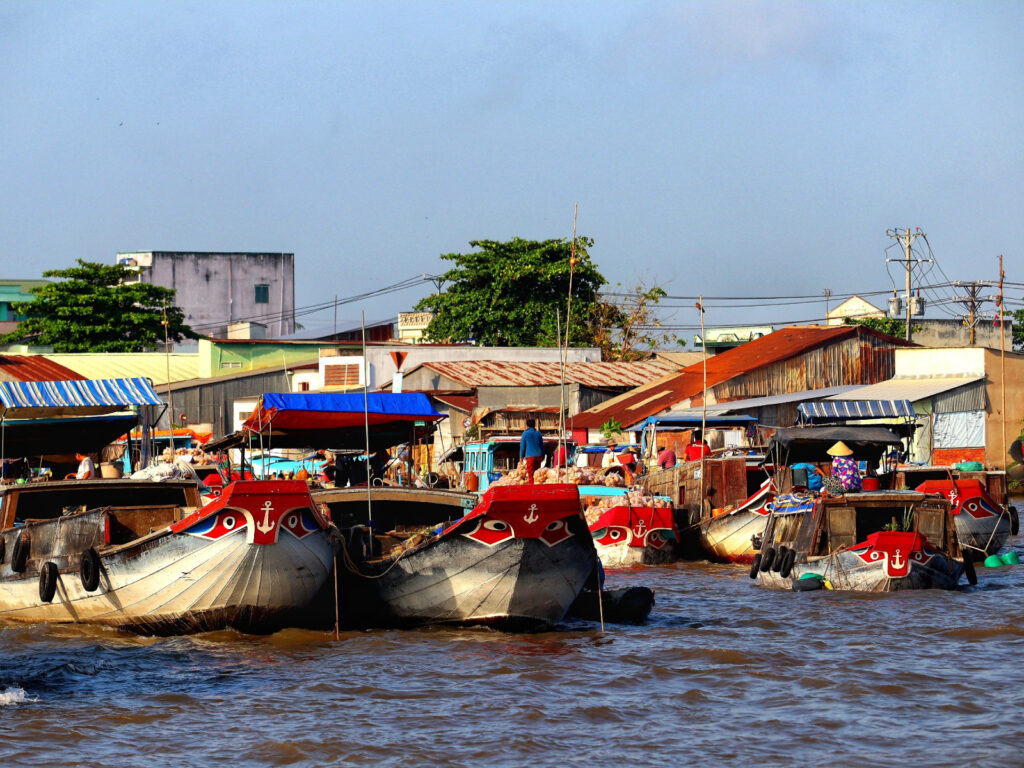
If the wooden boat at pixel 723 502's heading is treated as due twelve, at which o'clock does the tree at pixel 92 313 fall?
The tree is roughly at 6 o'clock from the wooden boat.

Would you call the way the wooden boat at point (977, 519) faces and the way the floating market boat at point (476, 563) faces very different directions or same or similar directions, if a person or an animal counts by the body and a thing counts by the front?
same or similar directions

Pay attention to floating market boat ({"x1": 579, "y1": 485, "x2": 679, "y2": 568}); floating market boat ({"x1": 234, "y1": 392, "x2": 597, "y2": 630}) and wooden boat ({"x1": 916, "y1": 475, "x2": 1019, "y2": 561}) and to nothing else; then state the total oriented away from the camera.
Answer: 0

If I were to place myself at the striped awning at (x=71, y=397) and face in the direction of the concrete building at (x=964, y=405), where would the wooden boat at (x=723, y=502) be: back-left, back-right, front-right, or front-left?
front-right

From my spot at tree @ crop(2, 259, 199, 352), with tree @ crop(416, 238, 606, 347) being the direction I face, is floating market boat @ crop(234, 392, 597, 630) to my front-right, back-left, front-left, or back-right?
front-right

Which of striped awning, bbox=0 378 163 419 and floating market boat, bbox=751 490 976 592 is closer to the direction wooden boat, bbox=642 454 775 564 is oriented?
the floating market boat

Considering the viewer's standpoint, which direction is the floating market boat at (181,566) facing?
facing the viewer and to the right of the viewer

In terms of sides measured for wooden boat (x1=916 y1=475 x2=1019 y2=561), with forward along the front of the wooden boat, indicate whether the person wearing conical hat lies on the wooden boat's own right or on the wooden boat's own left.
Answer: on the wooden boat's own right

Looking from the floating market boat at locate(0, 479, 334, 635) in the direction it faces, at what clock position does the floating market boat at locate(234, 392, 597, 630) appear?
the floating market boat at locate(234, 392, 597, 630) is roughly at 11 o'clock from the floating market boat at locate(0, 479, 334, 635).

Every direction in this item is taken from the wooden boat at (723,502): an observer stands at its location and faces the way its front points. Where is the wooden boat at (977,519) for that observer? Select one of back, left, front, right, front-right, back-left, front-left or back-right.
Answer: front-left

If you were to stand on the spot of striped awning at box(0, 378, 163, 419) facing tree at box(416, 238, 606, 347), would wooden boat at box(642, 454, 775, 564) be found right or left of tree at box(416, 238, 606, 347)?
right

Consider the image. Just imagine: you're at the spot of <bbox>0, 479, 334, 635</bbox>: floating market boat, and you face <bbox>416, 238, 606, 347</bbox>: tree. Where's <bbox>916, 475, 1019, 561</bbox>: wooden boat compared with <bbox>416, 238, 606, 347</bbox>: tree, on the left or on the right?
right

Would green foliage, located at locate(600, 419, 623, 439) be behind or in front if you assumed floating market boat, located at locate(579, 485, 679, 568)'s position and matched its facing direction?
behind

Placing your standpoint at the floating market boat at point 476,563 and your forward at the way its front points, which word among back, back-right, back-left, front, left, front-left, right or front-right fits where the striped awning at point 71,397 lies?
back
